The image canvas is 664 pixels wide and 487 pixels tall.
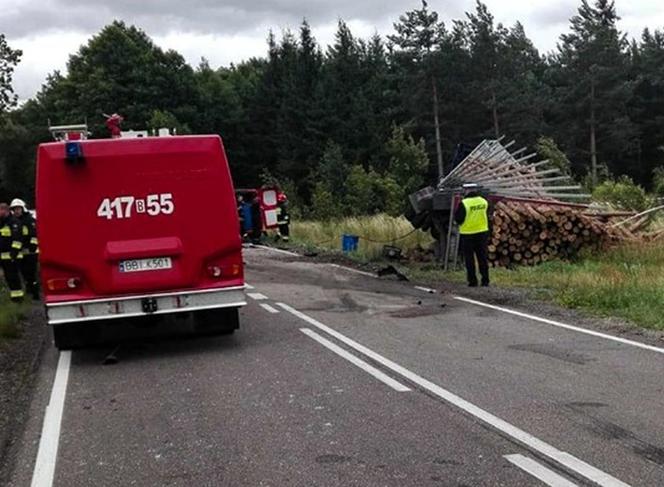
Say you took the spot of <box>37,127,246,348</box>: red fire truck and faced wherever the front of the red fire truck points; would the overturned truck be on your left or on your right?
on your right

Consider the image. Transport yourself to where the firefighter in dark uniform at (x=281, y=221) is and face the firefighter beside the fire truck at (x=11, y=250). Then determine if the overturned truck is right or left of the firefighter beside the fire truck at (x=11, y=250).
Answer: left

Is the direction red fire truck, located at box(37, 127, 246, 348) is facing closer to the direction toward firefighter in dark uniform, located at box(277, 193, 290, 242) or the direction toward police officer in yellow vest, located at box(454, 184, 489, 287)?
the firefighter in dark uniform

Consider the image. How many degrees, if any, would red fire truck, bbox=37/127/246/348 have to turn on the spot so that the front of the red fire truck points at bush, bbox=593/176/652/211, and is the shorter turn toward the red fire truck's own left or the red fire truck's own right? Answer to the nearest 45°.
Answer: approximately 45° to the red fire truck's own right

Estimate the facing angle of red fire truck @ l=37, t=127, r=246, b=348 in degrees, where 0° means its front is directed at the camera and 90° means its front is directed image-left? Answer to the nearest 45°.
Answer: approximately 180°
